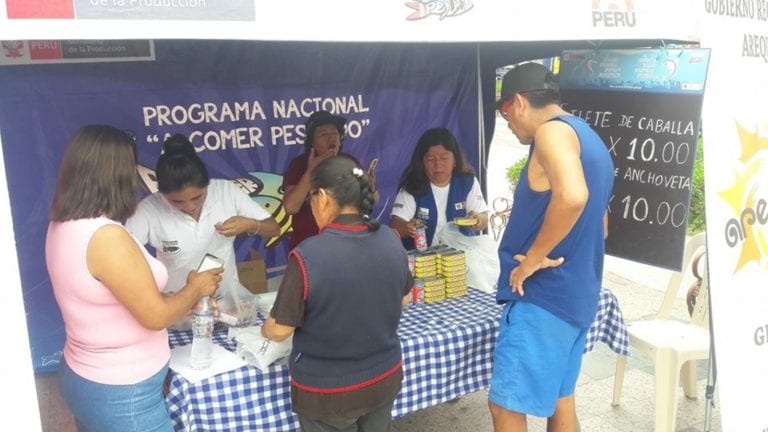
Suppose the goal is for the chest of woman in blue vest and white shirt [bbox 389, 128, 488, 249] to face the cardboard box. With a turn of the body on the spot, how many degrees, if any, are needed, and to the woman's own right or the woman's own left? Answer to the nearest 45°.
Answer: approximately 45° to the woman's own right

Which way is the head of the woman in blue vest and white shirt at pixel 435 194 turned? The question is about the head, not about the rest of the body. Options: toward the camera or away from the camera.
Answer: toward the camera

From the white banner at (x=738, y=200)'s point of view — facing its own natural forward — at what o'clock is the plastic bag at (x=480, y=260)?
The plastic bag is roughly at 3 o'clock from the white banner.

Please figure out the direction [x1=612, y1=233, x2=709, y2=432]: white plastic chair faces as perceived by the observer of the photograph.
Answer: facing the viewer and to the left of the viewer

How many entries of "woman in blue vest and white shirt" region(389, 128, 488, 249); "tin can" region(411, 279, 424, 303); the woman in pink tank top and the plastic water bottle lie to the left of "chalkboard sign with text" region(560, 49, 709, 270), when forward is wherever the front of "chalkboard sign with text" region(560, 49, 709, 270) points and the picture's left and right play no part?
0

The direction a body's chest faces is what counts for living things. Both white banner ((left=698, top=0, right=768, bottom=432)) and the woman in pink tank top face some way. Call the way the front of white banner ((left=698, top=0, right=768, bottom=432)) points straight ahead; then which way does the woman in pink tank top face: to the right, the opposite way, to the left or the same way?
the opposite way

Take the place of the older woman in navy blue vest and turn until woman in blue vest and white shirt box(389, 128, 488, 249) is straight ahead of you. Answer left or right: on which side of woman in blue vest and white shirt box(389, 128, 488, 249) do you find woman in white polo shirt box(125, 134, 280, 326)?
left

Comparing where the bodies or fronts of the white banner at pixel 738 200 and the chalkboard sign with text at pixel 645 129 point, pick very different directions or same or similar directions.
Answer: same or similar directions

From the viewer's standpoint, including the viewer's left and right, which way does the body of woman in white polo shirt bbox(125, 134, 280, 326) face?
facing the viewer

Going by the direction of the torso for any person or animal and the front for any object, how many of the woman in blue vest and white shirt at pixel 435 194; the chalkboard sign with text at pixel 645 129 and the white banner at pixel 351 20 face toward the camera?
3

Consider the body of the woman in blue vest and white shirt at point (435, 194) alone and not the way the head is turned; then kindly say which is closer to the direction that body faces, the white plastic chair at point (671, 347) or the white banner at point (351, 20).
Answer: the white banner

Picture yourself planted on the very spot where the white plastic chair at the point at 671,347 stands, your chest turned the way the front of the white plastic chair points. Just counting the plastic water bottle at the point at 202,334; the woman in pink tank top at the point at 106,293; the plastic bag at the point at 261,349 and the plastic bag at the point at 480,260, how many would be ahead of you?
4

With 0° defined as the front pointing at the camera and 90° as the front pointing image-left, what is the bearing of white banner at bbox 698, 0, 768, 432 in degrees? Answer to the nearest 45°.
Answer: approximately 0°

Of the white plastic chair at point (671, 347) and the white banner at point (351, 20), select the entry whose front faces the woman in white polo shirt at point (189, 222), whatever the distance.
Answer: the white plastic chair

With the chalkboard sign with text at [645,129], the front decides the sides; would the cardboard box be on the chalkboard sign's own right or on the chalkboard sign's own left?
on the chalkboard sign's own right
